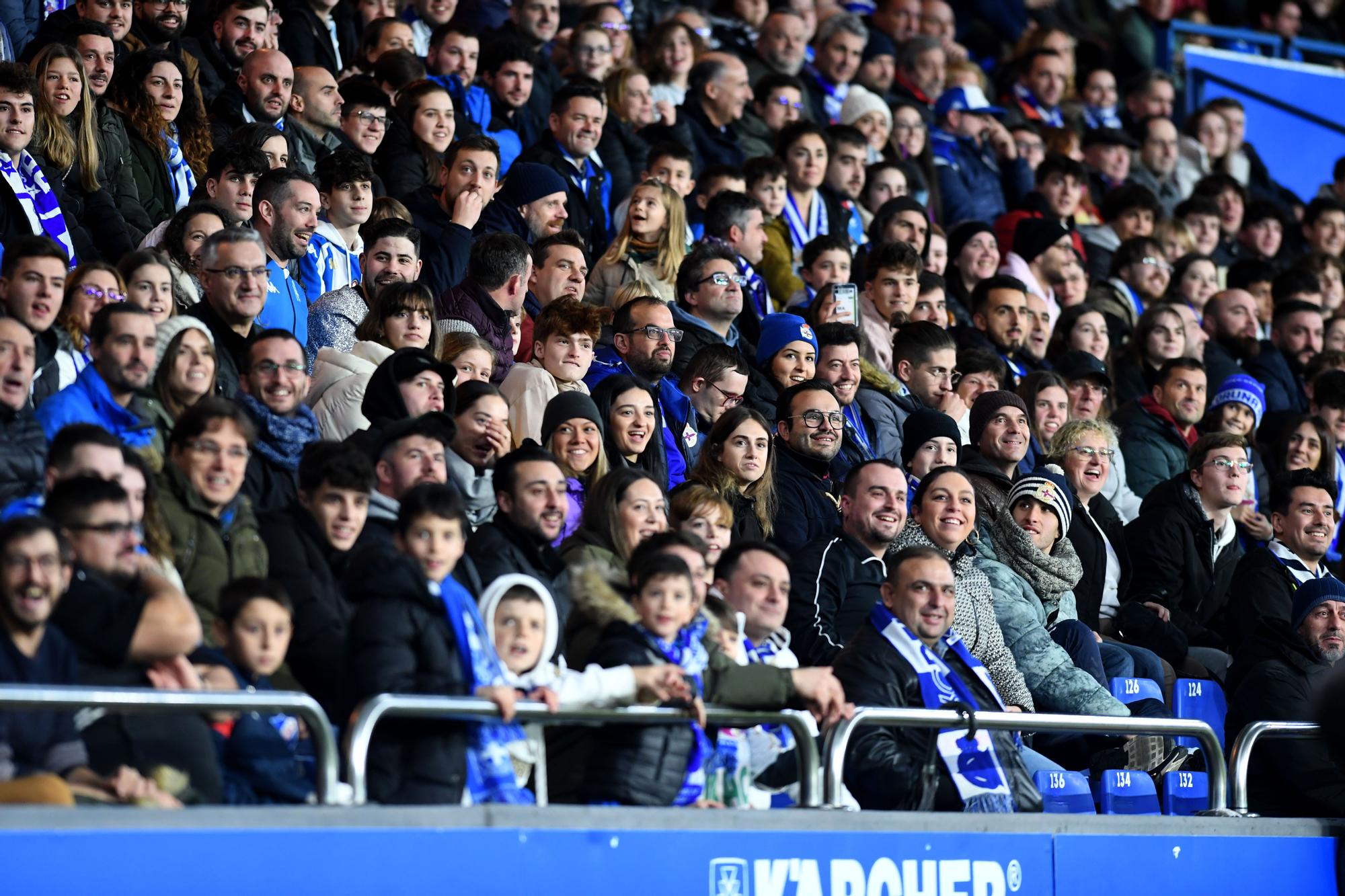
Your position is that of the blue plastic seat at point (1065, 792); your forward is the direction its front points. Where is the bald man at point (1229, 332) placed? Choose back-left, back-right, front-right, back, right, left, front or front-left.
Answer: back

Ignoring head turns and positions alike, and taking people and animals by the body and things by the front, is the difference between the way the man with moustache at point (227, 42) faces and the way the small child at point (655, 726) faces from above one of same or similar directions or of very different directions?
same or similar directions

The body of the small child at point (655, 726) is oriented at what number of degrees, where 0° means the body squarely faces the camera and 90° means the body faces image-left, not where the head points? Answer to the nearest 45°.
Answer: approximately 315°

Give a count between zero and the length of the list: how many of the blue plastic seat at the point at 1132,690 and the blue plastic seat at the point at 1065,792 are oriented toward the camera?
2

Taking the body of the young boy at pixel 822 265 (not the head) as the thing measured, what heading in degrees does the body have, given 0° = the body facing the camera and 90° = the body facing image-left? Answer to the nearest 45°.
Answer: approximately 315°

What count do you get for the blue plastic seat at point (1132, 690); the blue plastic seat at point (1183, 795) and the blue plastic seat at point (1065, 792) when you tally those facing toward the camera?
3

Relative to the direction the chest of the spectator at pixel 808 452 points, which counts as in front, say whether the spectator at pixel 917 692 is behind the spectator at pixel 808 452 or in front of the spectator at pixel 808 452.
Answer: in front

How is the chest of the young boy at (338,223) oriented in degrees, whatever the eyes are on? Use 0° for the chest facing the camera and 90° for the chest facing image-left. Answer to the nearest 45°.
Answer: approximately 315°

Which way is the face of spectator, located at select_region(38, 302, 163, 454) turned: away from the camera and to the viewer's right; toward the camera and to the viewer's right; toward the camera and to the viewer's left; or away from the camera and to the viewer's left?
toward the camera and to the viewer's right

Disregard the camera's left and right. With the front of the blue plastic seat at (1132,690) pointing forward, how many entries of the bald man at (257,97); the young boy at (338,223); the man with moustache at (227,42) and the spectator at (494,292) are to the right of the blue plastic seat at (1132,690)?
4

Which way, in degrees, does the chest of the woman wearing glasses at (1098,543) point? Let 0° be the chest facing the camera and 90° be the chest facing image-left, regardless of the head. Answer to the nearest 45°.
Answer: approximately 315°

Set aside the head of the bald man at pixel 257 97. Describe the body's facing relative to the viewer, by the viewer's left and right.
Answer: facing the viewer and to the right of the viewer

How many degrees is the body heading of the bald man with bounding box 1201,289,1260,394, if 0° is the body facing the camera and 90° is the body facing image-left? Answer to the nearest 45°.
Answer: approximately 315°

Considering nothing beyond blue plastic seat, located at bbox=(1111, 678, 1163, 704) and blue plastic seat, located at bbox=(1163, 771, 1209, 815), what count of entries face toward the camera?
2

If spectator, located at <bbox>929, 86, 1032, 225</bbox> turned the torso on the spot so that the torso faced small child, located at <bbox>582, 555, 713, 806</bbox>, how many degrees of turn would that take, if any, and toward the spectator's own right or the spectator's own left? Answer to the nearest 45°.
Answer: approximately 45° to the spectator's own right

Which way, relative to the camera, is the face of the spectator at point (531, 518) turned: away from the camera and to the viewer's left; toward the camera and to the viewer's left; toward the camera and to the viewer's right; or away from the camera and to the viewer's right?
toward the camera and to the viewer's right

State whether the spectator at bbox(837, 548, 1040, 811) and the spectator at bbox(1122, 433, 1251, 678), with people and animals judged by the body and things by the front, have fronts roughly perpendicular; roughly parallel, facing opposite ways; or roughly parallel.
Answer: roughly parallel
